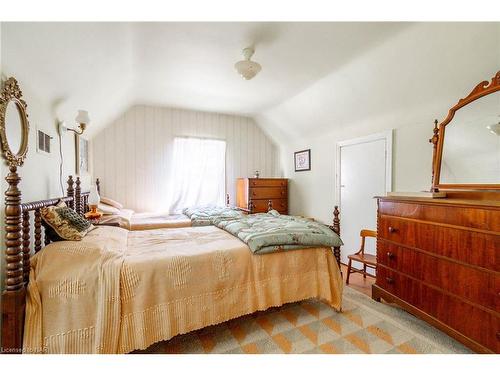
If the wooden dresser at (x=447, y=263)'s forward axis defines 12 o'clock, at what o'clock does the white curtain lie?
The white curtain is roughly at 2 o'clock from the wooden dresser.

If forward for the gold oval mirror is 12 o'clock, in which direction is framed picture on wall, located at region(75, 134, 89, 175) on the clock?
The framed picture on wall is roughly at 8 o'clock from the gold oval mirror.

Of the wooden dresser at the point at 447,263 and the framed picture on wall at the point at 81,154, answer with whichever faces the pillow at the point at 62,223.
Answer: the wooden dresser

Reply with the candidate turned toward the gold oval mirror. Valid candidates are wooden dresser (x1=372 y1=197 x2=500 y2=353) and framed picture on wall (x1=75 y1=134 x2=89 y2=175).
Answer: the wooden dresser

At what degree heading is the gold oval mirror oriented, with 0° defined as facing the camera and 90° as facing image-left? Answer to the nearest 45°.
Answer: approximately 315°

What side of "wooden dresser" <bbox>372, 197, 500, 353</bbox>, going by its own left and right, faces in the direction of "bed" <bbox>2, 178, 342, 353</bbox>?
front

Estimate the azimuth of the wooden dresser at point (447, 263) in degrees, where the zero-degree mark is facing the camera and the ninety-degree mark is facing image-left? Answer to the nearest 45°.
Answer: approximately 45°

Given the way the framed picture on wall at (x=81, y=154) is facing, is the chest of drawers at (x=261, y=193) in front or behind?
in front

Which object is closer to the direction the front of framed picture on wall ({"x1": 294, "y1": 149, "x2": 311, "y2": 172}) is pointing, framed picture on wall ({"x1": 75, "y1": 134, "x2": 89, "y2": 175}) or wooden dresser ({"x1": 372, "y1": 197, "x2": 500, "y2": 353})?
the framed picture on wall

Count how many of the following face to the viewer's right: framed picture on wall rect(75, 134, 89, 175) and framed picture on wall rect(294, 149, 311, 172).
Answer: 1

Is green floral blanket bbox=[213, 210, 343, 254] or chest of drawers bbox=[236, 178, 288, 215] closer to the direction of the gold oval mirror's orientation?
the green floral blanket

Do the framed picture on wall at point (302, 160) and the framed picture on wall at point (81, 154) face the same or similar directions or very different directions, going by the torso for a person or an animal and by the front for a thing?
very different directions

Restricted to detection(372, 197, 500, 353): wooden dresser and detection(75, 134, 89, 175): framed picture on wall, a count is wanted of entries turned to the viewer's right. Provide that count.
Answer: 1

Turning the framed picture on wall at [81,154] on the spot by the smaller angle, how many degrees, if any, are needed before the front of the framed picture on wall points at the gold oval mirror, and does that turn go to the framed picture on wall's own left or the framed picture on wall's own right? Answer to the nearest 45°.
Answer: approximately 90° to the framed picture on wall's own right

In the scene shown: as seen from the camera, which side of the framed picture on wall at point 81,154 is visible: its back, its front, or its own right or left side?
right

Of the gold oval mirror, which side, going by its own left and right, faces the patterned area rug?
front

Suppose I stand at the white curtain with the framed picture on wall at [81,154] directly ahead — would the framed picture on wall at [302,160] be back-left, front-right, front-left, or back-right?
back-left
